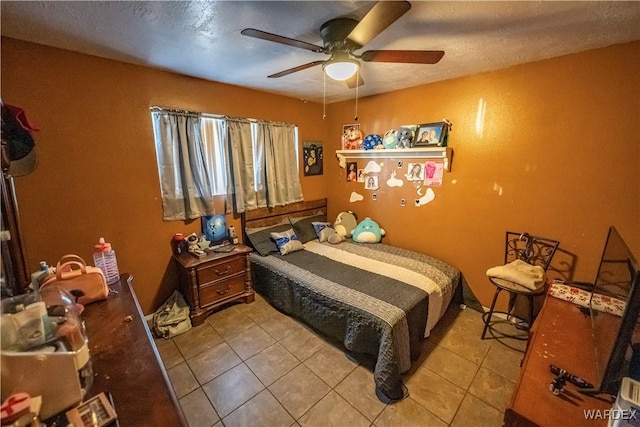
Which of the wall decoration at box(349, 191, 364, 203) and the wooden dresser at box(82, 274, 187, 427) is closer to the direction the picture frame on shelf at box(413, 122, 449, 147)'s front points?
the wooden dresser

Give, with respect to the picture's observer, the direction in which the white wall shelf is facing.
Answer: facing the viewer and to the left of the viewer

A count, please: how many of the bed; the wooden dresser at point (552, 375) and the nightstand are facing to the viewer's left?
1

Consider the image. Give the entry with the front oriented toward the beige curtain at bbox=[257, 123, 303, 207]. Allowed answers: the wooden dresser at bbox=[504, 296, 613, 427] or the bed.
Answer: the wooden dresser

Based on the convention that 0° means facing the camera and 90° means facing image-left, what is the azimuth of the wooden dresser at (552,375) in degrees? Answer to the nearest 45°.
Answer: approximately 90°

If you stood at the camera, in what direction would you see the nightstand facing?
facing the viewer and to the right of the viewer

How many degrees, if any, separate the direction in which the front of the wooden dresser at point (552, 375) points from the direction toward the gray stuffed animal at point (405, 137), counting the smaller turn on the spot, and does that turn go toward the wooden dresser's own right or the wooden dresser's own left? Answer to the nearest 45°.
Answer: approximately 45° to the wooden dresser's own right

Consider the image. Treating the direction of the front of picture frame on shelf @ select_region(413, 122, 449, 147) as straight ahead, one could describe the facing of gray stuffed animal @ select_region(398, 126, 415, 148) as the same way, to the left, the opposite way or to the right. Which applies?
the same way

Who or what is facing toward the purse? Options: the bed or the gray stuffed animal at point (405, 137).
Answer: the gray stuffed animal

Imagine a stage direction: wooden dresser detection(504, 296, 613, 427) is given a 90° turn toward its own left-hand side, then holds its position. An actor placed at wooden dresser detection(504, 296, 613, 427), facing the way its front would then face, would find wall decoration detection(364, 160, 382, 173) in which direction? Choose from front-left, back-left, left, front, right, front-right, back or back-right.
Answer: back-right

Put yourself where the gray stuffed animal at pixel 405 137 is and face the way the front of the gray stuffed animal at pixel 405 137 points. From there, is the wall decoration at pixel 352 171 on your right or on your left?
on your right

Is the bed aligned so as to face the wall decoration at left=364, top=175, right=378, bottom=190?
no

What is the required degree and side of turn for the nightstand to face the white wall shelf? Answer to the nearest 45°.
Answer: approximately 45° to its left

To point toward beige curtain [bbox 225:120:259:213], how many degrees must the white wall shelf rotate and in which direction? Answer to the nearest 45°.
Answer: approximately 45° to its right

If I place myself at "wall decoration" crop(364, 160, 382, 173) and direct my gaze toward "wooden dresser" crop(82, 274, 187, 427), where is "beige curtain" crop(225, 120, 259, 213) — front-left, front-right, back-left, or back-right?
front-right

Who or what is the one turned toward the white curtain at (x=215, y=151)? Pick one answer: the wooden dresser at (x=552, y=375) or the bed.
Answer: the wooden dresser

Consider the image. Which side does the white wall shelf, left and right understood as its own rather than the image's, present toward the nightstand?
front

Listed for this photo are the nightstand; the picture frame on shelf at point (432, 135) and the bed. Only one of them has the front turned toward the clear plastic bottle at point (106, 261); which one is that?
the picture frame on shelf

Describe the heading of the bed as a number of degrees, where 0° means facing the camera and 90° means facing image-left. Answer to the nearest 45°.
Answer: approximately 315°

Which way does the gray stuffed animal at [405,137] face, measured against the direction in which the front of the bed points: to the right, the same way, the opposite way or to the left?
to the right
